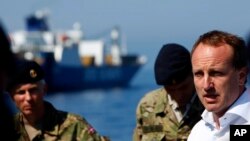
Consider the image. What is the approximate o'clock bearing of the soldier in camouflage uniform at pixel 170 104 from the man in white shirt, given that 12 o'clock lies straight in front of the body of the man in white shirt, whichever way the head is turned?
The soldier in camouflage uniform is roughly at 4 o'clock from the man in white shirt.

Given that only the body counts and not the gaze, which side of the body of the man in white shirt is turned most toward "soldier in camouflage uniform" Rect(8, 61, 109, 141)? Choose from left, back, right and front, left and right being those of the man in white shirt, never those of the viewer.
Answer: right

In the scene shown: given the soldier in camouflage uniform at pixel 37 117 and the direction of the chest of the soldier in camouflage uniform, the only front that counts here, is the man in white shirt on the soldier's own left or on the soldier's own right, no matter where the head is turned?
on the soldier's own left

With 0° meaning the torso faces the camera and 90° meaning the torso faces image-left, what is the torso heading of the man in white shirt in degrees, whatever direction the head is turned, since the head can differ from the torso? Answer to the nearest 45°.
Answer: approximately 45°

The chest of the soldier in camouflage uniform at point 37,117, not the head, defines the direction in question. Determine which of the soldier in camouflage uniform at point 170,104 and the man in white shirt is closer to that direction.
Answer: the man in white shirt
